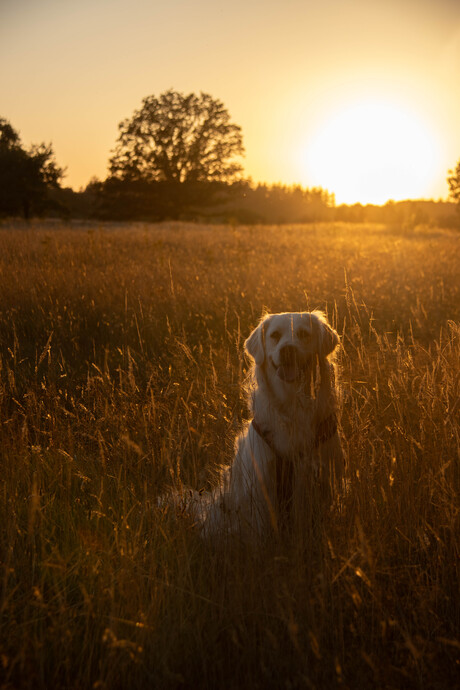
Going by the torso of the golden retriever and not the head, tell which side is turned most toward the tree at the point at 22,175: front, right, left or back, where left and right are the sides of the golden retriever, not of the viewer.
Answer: back

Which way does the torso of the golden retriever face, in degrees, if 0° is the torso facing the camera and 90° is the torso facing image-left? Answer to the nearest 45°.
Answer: approximately 315°
